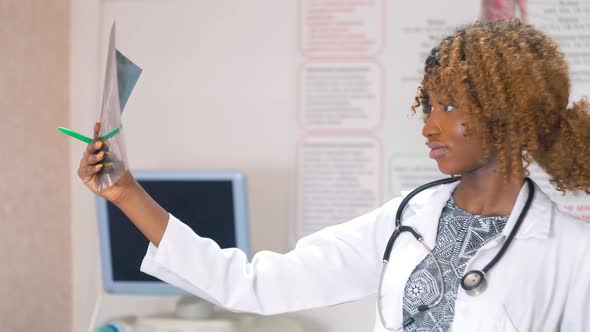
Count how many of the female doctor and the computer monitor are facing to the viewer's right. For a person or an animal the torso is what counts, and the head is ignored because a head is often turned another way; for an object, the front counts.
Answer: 0

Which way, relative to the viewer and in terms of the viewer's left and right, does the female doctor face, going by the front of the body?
facing the viewer and to the left of the viewer

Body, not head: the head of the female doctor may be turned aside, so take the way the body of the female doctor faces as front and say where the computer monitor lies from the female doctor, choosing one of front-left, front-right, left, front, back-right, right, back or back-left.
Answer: right

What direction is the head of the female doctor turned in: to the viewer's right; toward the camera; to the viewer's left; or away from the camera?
to the viewer's left

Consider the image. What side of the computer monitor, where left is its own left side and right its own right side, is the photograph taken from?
front

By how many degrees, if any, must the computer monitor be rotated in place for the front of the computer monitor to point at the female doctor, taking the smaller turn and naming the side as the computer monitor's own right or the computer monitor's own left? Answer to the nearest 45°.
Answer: approximately 45° to the computer monitor's own left
